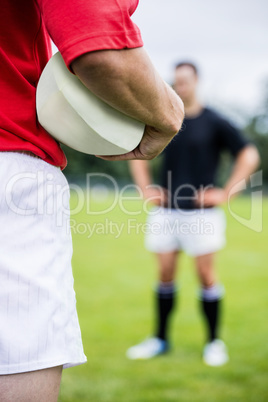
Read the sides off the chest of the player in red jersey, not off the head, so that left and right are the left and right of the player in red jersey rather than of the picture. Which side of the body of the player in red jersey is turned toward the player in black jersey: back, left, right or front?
front

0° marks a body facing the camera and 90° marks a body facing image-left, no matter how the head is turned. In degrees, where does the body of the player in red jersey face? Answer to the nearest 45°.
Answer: approximately 180°
